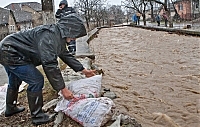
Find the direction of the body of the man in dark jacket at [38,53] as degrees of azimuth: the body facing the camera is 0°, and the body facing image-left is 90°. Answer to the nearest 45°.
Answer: approximately 270°

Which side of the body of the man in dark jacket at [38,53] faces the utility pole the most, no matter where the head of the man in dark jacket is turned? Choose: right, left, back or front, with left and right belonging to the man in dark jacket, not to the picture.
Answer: left

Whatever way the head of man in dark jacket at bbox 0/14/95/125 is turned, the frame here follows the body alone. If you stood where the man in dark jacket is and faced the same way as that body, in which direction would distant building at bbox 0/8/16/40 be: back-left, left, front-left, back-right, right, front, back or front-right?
left
